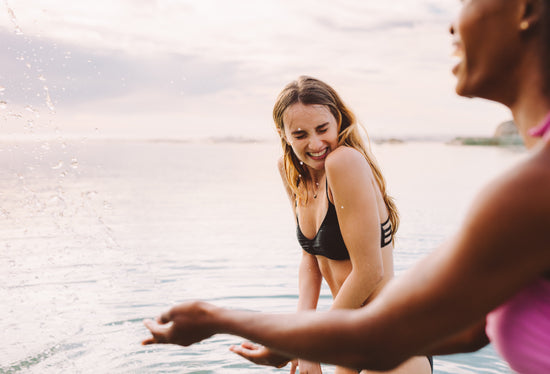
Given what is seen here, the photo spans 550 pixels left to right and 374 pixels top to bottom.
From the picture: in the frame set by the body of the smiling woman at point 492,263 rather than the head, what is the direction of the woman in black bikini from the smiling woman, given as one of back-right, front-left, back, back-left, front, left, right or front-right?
right

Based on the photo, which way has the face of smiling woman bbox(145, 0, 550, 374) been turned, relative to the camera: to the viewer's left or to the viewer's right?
to the viewer's left

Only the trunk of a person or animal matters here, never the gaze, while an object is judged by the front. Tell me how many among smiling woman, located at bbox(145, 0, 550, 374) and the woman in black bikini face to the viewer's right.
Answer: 0

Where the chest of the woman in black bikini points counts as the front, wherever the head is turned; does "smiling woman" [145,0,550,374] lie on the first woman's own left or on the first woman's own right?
on the first woman's own left

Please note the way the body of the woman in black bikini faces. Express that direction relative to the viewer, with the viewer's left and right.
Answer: facing the viewer and to the left of the viewer

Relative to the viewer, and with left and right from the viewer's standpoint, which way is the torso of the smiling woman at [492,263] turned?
facing to the left of the viewer
